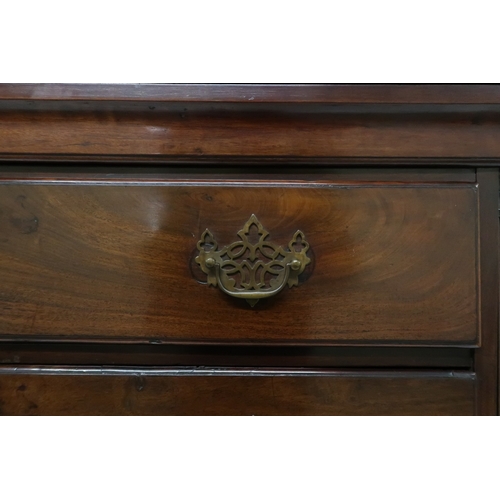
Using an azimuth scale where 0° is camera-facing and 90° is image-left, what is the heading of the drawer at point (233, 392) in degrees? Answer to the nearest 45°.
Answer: approximately 0°
